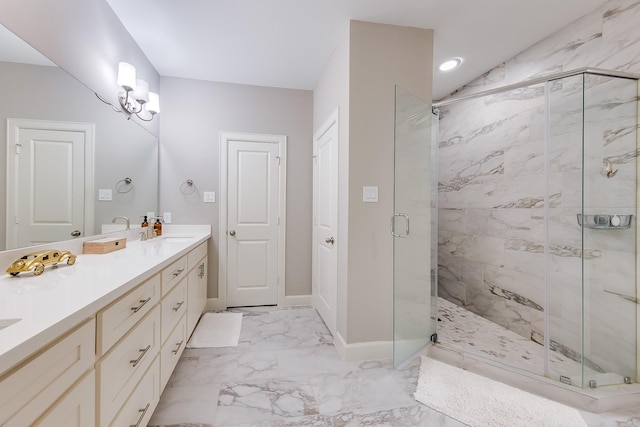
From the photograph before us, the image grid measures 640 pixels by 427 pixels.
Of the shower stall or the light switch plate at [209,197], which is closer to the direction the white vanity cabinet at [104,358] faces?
the shower stall

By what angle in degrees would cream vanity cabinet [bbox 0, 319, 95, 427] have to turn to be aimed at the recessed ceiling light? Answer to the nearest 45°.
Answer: approximately 45° to its left

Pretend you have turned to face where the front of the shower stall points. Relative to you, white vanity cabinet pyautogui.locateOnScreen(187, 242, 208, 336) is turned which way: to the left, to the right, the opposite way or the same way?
the opposite way

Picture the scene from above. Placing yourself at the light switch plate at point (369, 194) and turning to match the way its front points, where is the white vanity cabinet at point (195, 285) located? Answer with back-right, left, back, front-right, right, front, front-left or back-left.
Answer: right

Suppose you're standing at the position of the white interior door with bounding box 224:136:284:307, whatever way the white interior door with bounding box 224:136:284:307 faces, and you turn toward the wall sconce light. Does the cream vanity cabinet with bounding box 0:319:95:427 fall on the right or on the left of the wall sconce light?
left

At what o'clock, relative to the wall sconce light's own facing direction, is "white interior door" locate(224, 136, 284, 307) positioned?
The white interior door is roughly at 10 o'clock from the wall sconce light.

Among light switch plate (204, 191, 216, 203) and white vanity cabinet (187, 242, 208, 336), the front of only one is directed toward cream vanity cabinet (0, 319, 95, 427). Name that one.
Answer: the light switch plate

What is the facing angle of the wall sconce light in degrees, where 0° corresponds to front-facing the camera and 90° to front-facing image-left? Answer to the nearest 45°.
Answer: approximately 315°

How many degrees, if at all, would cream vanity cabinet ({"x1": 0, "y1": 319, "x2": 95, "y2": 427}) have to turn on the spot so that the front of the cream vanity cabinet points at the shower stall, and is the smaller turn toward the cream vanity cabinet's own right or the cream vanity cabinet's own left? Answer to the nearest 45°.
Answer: approximately 45° to the cream vanity cabinet's own left

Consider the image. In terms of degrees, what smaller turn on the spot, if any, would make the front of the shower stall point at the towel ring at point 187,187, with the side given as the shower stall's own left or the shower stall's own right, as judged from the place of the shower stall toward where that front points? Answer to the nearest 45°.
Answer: approximately 45° to the shower stall's own right

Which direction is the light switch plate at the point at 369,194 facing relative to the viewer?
toward the camera

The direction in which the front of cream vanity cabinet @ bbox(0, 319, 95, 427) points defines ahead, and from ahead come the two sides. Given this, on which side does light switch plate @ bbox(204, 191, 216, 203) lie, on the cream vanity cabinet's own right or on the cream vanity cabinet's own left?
on the cream vanity cabinet's own left

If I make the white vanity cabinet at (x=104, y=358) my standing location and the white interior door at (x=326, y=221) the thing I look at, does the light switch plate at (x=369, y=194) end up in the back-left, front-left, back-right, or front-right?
front-right

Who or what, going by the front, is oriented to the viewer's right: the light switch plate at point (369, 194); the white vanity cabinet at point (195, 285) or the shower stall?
the white vanity cabinet

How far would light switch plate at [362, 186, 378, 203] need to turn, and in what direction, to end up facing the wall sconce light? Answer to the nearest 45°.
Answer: approximately 90° to its right

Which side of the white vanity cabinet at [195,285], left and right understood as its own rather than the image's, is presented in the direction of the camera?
right

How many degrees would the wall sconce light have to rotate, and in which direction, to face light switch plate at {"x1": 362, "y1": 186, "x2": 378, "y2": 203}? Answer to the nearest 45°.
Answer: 0° — it already faces it

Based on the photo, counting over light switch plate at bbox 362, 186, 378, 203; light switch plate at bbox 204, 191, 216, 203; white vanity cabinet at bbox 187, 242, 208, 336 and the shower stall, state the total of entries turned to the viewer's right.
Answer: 1
